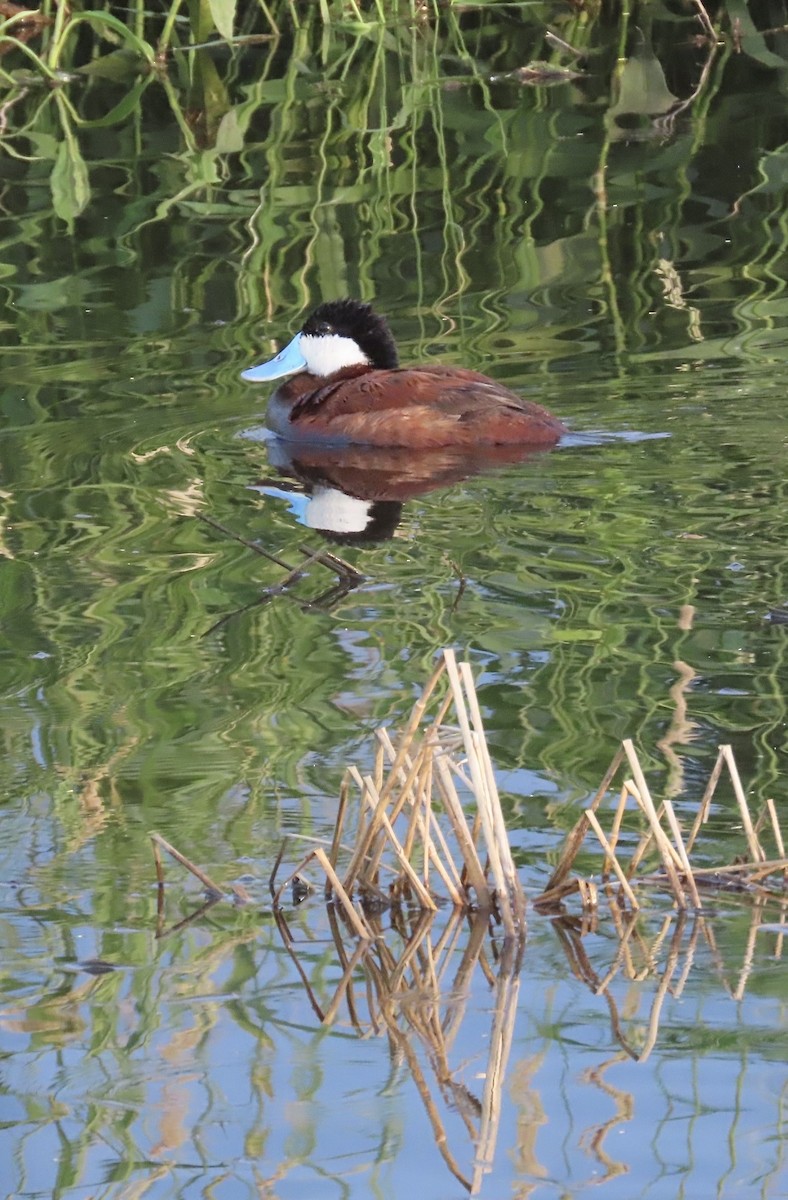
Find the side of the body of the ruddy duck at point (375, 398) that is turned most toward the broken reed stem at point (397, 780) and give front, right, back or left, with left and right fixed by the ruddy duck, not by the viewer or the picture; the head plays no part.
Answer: left

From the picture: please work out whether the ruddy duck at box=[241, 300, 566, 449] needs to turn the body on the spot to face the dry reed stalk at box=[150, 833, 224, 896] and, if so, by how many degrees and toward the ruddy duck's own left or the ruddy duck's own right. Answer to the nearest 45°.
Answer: approximately 90° to the ruddy duck's own left

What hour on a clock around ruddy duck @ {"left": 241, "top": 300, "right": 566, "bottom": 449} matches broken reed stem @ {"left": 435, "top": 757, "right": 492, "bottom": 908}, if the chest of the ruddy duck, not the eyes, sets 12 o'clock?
The broken reed stem is roughly at 9 o'clock from the ruddy duck.

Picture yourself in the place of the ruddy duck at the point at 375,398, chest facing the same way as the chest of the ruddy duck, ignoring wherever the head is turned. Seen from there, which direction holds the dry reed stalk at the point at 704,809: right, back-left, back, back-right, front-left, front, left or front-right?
left

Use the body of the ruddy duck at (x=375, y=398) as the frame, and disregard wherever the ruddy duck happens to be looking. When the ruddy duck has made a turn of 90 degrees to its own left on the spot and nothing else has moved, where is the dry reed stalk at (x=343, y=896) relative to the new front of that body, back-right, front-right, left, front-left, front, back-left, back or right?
front

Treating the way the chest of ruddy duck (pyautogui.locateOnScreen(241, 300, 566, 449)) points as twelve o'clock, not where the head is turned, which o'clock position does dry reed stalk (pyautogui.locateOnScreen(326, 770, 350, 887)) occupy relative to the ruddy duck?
The dry reed stalk is roughly at 9 o'clock from the ruddy duck.

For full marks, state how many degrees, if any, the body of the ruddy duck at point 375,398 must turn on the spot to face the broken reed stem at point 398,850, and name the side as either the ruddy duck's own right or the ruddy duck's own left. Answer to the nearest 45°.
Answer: approximately 90° to the ruddy duck's own left

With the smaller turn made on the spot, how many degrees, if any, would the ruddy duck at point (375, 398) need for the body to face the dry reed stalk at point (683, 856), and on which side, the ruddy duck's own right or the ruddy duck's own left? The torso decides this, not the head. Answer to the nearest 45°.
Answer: approximately 90° to the ruddy duck's own left

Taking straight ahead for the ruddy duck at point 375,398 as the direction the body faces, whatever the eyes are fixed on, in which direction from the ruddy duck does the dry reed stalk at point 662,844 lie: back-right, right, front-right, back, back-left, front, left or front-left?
left

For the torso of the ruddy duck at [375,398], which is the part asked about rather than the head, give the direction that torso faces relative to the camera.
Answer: to the viewer's left

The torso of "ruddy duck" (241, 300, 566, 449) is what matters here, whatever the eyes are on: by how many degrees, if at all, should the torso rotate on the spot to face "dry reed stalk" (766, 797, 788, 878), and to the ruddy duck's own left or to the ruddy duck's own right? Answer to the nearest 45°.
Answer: approximately 90° to the ruddy duck's own left

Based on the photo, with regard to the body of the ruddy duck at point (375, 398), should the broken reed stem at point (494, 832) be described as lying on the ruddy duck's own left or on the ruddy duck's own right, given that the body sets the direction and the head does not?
on the ruddy duck's own left
